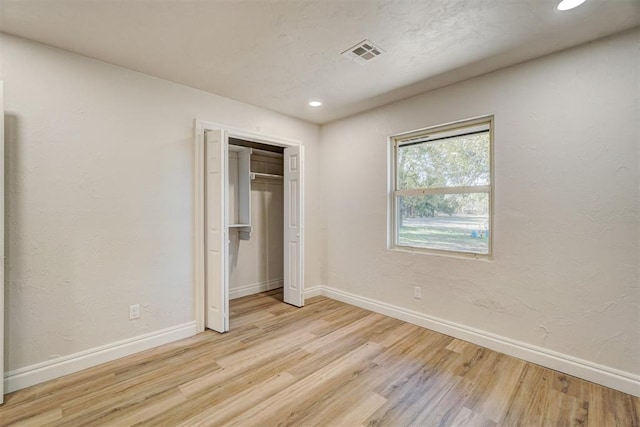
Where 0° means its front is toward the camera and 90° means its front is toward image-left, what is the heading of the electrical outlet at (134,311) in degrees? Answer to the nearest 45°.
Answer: approximately 315°

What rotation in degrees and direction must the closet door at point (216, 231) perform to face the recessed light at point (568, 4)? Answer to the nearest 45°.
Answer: approximately 90° to its left

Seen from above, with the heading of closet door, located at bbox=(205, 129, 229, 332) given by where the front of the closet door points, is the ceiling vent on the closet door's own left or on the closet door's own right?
on the closet door's own left

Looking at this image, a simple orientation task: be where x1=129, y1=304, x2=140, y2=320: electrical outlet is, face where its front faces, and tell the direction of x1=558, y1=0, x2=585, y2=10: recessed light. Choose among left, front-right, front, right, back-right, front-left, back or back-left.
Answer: front

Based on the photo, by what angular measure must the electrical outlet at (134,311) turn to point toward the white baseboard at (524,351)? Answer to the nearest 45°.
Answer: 0° — it already faces it

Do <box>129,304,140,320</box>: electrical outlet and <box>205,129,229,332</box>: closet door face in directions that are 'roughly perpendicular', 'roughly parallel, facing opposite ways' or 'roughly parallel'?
roughly perpendicular

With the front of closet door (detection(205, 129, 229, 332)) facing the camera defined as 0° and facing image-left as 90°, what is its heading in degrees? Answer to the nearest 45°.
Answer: approximately 45°

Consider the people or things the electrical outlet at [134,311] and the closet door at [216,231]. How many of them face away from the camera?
0

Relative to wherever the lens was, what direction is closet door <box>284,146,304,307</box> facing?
facing the viewer and to the left of the viewer

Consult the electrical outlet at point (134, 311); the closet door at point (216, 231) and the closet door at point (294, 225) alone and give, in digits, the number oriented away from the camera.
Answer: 0

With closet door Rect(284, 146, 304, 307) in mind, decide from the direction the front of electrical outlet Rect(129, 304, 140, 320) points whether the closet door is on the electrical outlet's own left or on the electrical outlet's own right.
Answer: on the electrical outlet's own left

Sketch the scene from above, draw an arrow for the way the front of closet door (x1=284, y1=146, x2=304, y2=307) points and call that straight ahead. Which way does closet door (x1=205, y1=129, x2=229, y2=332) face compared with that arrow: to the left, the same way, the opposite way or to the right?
the same way

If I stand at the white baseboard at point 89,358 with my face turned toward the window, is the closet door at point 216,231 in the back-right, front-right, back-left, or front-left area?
front-left
